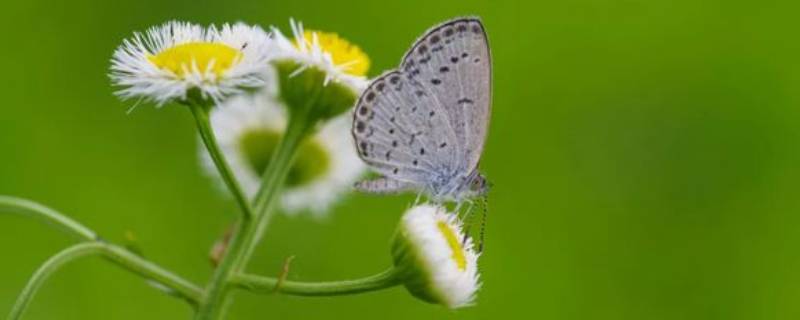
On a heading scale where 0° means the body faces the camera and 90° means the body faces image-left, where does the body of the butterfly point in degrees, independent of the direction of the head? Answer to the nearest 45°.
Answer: approximately 270°
